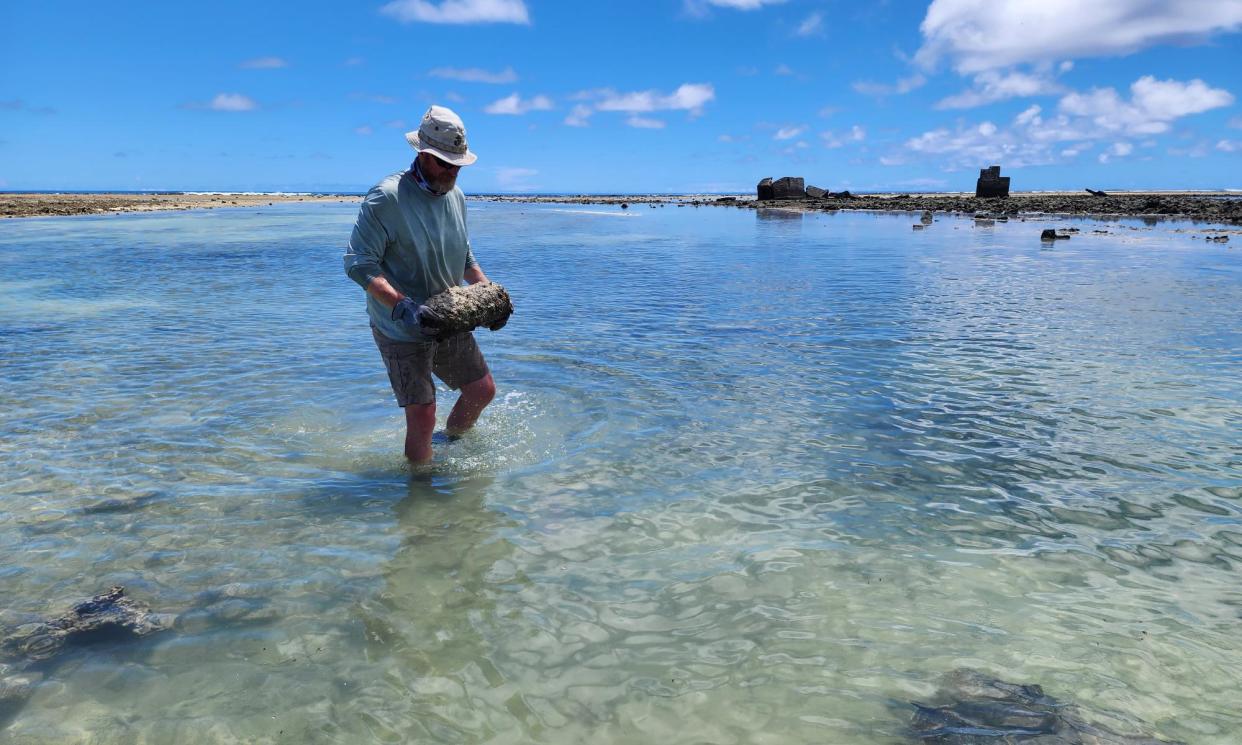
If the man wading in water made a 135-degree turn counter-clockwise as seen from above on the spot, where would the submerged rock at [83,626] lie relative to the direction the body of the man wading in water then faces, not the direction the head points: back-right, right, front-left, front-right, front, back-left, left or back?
back-left

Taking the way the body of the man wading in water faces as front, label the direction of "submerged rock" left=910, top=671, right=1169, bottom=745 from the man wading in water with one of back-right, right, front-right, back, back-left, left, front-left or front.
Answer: front

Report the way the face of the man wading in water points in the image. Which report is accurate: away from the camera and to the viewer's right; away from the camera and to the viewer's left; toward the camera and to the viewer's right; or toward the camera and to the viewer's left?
toward the camera and to the viewer's right

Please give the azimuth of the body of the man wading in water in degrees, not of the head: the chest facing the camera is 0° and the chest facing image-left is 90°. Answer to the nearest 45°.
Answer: approximately 315°
